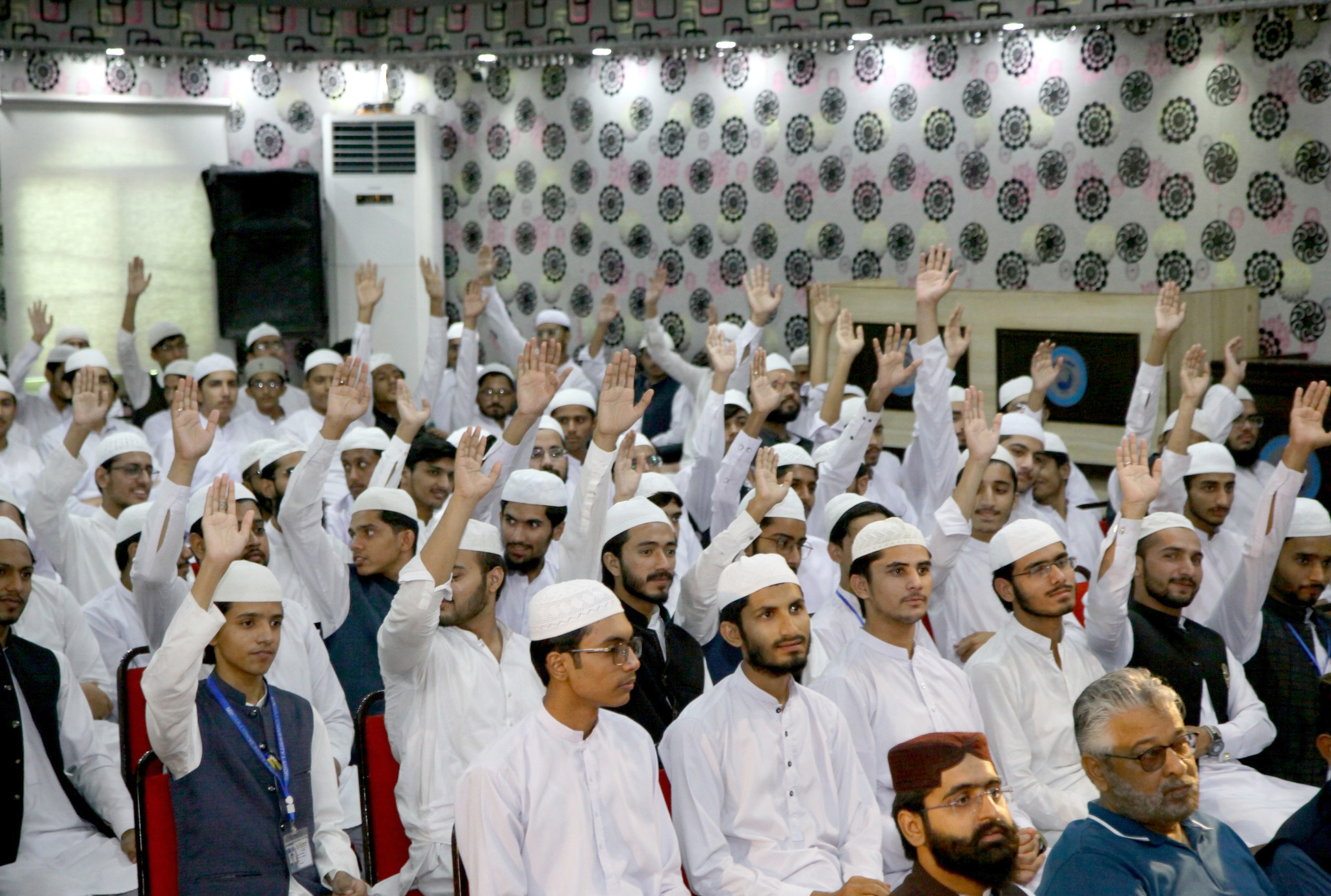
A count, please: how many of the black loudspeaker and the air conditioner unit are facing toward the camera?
2

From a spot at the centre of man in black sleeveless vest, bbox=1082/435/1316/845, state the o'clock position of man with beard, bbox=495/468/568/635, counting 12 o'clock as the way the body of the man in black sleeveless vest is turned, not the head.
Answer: The man with beard is roughly at 4 o'clock from the man in black sleeveless vest.

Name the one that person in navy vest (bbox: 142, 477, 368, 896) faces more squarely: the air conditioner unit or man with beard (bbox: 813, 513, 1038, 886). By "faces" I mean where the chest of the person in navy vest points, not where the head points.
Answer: the man with beard

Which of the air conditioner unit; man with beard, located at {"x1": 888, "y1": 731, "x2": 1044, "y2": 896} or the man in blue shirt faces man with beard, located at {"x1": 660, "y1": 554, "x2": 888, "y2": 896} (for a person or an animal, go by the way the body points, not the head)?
the air conditioner unit

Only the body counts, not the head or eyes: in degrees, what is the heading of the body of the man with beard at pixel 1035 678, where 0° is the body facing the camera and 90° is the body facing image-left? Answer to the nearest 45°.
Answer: approximately 315°

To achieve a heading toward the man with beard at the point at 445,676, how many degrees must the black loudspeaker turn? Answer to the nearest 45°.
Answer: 0° — it already faces them

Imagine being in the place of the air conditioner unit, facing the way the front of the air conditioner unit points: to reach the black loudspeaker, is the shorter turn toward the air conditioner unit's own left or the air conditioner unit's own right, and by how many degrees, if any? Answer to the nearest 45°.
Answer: approximately 90° to the air conditioner unit's own right

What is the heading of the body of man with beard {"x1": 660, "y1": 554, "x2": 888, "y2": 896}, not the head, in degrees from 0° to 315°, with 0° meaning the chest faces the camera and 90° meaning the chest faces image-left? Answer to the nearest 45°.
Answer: approximately 315°

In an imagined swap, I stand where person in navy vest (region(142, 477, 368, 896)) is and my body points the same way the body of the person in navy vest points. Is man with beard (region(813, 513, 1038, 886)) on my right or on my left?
on my left

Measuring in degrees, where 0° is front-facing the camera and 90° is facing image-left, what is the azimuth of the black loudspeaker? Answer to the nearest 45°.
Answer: approximately 0°

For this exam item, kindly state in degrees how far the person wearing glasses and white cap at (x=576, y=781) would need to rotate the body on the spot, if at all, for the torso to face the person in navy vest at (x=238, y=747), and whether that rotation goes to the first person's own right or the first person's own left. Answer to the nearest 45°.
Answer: approximately 135° to the first person's own right
